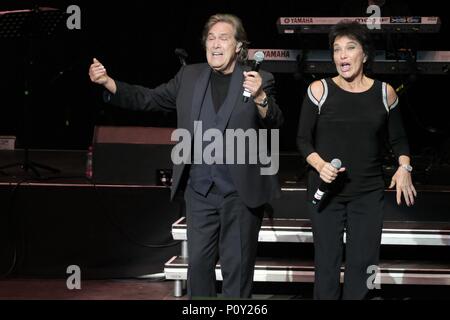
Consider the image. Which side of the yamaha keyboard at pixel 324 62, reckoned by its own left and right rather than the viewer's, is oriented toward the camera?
back

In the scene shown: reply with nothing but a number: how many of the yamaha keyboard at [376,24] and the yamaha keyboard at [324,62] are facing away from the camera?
2

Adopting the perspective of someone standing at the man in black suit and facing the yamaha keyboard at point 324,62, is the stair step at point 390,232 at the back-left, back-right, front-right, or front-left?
front-right

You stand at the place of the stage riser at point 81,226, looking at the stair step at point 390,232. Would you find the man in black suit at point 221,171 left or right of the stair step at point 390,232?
right

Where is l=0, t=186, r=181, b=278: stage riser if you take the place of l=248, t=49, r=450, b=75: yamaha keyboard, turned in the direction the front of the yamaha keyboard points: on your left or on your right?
on your left

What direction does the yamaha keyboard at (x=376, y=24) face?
away from the camera

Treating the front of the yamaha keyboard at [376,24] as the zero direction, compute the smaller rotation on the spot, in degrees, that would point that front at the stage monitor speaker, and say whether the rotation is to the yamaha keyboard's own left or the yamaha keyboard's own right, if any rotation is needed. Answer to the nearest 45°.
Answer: approximately 90° to the yamaha keyboard's own left

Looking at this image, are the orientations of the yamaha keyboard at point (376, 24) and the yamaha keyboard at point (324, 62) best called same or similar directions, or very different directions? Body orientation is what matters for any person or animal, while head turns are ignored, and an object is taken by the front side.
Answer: same or similar directions
